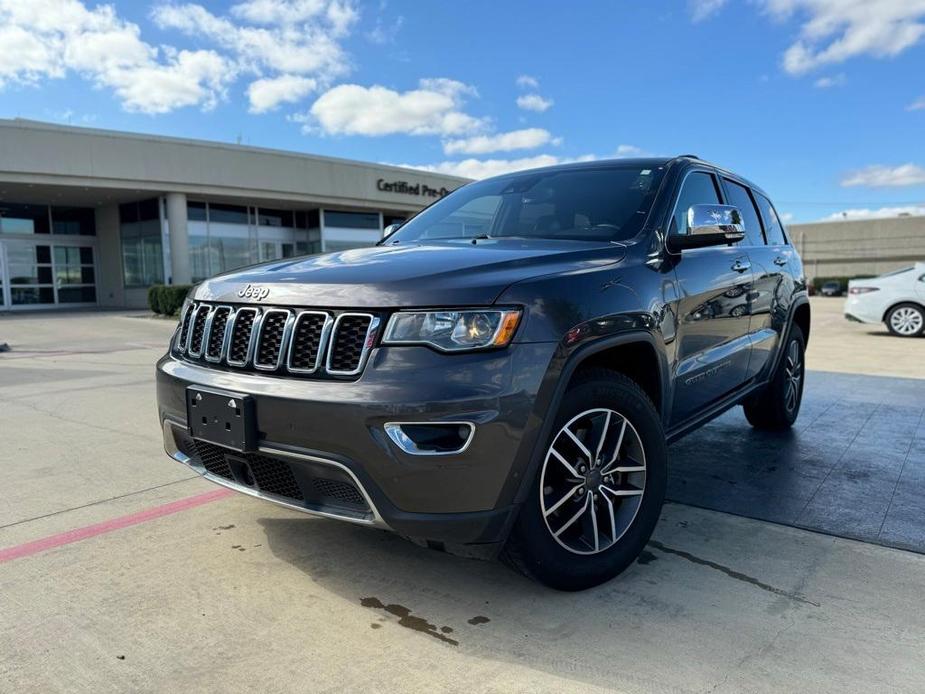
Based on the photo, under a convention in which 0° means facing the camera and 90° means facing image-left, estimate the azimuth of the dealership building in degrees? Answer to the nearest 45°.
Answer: approximately 315°

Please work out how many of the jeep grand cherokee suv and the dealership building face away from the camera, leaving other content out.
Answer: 0

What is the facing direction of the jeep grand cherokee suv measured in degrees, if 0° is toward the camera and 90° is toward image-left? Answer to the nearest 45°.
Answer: approximately 45°

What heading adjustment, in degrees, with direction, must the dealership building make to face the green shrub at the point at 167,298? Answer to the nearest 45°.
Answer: approximately 45° to its right

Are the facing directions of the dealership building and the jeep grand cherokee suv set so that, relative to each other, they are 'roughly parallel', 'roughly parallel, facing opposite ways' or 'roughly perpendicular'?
roughly perpendicular

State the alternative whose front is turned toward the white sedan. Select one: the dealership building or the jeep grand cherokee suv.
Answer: the dealership building

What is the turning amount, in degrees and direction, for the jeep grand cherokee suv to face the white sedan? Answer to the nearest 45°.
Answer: approximately 180°

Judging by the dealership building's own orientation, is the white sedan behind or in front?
in front

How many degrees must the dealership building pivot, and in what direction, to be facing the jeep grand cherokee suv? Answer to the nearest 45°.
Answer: approximately 45° to its right

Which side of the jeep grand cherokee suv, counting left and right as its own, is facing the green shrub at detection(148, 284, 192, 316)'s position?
right
